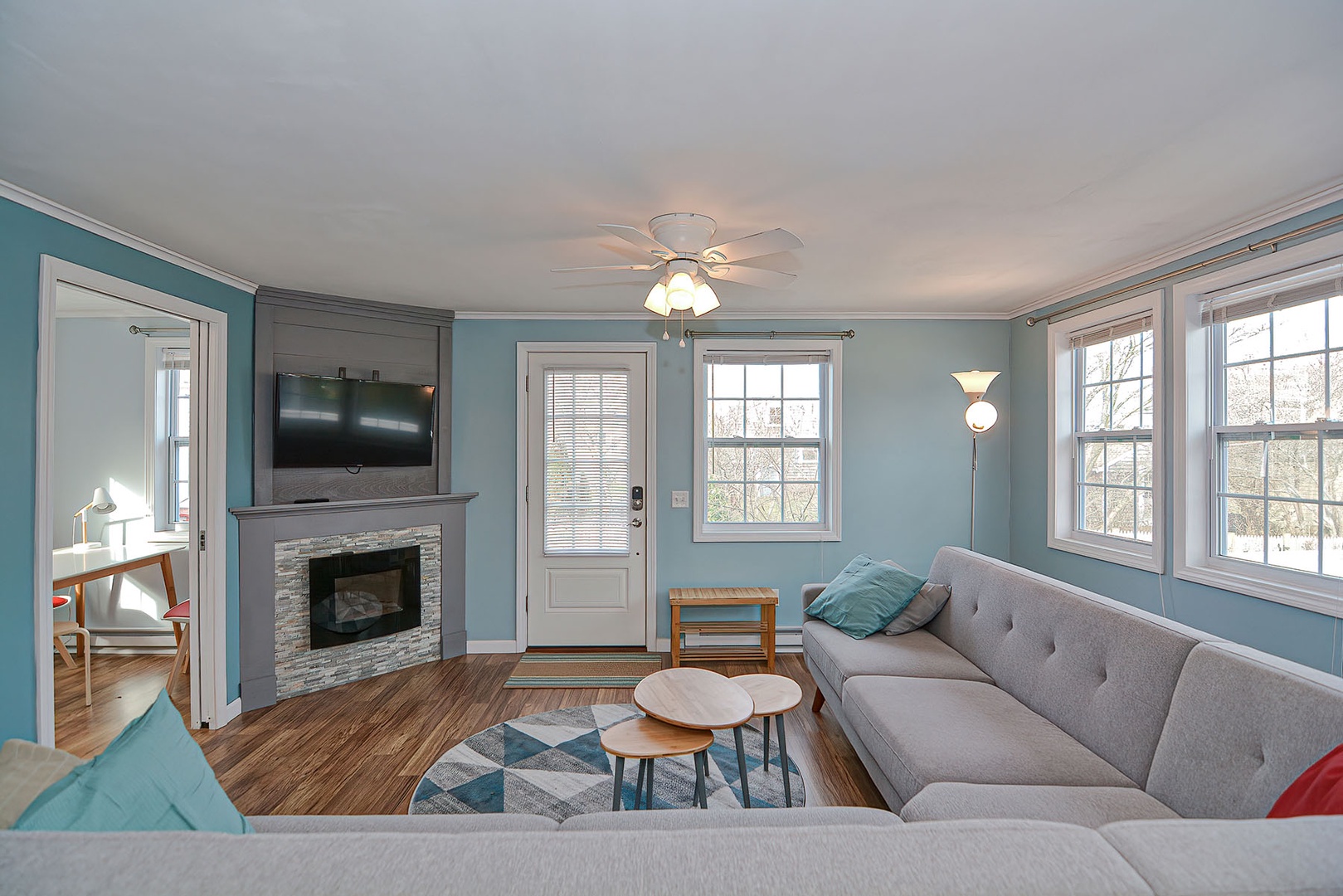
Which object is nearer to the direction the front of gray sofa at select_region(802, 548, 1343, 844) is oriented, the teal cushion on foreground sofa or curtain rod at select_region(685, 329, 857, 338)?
the teal cushion on foreground sofa

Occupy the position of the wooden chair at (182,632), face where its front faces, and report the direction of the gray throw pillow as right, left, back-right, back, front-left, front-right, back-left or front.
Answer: back-left

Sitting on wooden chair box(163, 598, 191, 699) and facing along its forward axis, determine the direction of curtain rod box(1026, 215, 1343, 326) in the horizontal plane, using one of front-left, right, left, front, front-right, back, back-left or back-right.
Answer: back-left

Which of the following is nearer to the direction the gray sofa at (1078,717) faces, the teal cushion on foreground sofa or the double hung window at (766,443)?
the teal cushion on foreground sofa

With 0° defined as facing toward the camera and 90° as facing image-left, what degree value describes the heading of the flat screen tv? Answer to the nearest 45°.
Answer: approximately 0°

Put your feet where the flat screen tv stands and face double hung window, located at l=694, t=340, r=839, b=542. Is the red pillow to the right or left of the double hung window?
right

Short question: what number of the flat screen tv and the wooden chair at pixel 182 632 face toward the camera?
1

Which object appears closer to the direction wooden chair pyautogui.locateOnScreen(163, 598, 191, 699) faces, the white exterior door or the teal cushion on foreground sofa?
the teal cushion on foreground sofa

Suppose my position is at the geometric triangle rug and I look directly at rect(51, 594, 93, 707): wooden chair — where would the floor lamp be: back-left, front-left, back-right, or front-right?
back-right

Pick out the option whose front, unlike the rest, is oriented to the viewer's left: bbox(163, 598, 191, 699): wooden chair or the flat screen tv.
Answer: the wooden chair

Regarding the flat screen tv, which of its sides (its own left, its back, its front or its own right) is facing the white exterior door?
left

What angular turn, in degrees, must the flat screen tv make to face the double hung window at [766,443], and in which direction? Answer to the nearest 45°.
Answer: approximately 90° to its left

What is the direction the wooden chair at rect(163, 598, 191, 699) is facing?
to the viewer's left

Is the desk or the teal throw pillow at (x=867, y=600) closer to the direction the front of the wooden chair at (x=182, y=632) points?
the desk
